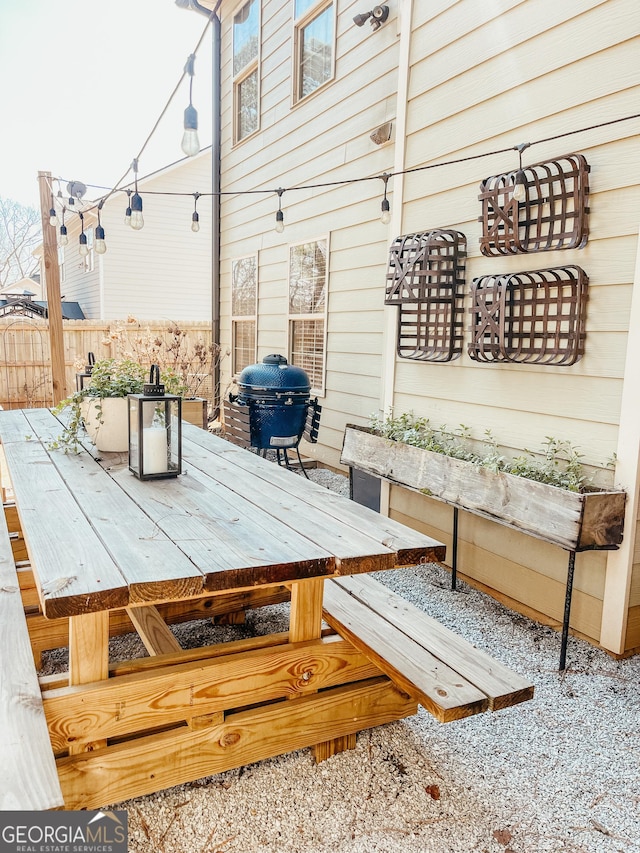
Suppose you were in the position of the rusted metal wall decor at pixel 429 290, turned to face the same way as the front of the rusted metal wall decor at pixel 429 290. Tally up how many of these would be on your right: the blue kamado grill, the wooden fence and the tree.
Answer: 3

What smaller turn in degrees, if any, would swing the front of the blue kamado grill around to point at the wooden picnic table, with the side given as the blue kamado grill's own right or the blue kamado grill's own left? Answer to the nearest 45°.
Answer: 0° — it already faces it

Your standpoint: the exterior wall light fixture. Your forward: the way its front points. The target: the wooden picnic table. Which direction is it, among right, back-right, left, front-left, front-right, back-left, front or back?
front-left

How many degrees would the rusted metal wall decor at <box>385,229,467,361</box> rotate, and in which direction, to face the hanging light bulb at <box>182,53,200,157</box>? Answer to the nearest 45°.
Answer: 0° — it already faces it

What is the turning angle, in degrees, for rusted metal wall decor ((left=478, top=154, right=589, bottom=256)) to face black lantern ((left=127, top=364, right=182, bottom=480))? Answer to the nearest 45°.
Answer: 0° — it already faces it

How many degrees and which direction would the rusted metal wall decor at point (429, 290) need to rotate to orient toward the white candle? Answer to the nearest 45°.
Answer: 0° — it already faces it

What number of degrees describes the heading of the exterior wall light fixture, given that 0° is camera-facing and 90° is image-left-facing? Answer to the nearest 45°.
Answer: approximately 45°

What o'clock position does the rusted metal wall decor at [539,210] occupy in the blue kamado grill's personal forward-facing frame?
The rusted metal wall decor is roughly at 11 o'clock from the blue kamado grill.

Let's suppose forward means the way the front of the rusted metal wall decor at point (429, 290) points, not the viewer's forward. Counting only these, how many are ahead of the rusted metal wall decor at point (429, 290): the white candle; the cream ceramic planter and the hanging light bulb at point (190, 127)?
3

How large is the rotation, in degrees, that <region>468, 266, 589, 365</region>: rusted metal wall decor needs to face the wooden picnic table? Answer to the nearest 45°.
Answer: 0° — it already faces it

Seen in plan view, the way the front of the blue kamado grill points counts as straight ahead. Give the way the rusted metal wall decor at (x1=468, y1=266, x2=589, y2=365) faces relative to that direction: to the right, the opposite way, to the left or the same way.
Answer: to the right

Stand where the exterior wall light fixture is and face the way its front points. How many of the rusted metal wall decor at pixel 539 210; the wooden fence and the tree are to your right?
2
